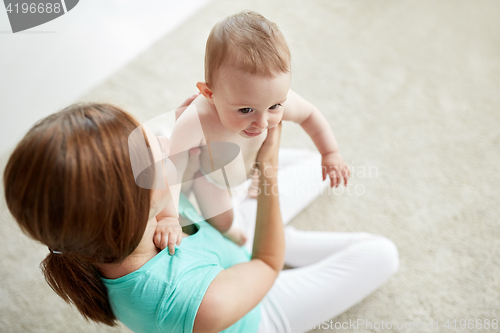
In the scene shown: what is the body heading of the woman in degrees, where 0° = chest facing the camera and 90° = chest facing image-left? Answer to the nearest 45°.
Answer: approximately 225°

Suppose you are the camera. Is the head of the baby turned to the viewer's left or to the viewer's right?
to the viewer's right

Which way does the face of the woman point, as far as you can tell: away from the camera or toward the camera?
away from the camera
